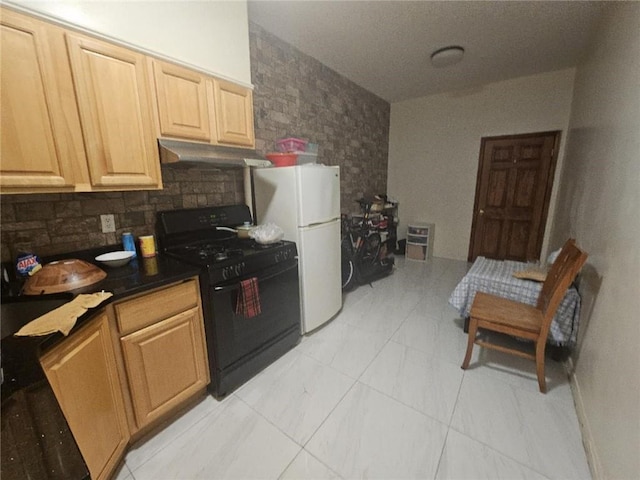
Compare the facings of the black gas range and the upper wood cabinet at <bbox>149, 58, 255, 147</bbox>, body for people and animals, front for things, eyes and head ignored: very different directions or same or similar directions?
same or similar directions

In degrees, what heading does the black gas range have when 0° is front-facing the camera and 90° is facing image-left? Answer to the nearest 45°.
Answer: approximately 315°

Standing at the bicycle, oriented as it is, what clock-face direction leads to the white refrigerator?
The white refrigerator is roughly at 11 o'clock from the bicycle.

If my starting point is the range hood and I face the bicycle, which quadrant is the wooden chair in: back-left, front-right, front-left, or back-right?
front-right

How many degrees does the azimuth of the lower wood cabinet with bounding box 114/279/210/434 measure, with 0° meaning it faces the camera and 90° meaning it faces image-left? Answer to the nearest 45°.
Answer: approximately 315°

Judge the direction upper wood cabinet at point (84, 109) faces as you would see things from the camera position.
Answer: facing the viewer and to the right of the viewer

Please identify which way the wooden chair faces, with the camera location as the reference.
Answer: facing to the left of the viewer

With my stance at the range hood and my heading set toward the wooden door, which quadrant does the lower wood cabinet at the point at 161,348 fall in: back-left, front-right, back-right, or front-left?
back-right

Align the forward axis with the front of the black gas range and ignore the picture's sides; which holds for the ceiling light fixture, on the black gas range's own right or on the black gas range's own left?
on the black gas range's own left

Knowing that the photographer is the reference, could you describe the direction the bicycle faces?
facing the viewer and to the left of the viewer

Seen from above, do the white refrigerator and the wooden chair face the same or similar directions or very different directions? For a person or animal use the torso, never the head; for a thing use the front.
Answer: very different directions

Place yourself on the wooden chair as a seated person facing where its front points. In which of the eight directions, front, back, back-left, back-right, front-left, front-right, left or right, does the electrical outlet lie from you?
front-left

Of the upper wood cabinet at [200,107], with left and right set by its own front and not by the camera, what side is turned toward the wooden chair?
front

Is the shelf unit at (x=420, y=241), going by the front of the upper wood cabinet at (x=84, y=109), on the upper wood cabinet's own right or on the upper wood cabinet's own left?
on the upper wood cabinet's own left

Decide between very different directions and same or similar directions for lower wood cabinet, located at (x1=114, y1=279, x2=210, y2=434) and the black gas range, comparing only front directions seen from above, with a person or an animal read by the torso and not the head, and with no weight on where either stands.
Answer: same or similar directions

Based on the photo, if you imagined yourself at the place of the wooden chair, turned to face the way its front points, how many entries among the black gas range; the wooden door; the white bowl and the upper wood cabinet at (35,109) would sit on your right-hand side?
1
